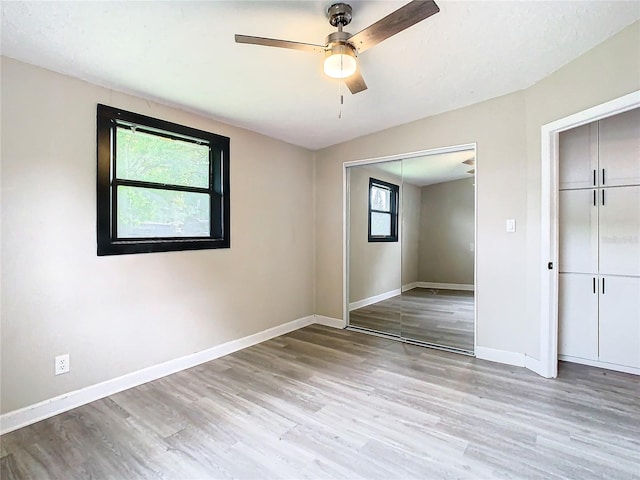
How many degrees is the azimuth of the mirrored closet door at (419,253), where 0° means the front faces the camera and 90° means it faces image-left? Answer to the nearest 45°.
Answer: approximately 45°

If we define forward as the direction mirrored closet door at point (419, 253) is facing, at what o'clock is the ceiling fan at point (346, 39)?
The ceiling fan is roughly at 11 o'clock from the mirrored closet door.
